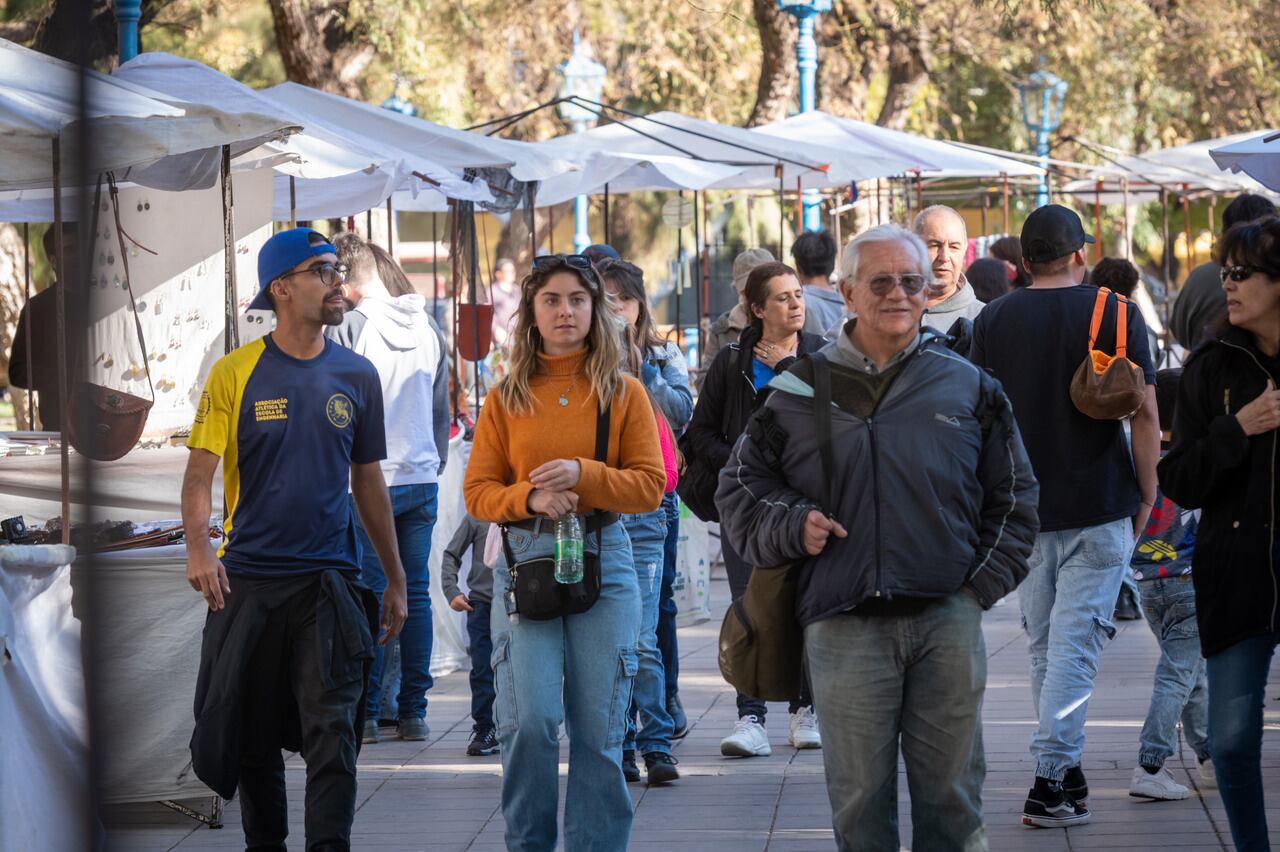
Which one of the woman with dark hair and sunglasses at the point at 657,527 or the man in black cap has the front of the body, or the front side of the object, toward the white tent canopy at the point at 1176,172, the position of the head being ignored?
the man in black cap

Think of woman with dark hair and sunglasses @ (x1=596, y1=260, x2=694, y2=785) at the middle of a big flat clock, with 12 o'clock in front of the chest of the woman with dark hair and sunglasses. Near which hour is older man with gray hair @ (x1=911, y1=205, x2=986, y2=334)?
The older man with gray hair is roughly at 8 o'clock from the woman with dark hair and sunglasses.

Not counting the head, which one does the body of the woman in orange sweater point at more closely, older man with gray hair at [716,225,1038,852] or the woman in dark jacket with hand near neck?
the older man with gray hair

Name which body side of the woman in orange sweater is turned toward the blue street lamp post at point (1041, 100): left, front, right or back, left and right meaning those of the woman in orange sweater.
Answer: back

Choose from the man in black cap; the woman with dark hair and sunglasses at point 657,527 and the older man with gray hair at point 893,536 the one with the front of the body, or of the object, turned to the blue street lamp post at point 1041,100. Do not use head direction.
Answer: the man in black cap

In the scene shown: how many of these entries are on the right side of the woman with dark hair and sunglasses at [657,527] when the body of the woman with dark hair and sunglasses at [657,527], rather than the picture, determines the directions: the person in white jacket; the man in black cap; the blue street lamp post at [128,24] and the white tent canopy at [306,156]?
3

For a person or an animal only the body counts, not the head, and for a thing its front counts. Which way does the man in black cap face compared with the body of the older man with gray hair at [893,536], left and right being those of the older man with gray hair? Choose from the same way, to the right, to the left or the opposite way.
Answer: the opposite way

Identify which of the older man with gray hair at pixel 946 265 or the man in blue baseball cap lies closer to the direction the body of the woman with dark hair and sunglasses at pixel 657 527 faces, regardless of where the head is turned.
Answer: the man in blue baseball cap

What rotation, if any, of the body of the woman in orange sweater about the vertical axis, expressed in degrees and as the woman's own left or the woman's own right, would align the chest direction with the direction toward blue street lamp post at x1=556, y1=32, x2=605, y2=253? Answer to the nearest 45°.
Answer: approximately 180°

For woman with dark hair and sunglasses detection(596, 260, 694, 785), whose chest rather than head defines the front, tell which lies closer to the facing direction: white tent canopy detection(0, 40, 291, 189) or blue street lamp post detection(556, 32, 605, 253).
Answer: the white tent canopy

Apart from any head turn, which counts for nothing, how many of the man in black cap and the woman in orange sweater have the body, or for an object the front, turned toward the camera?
1

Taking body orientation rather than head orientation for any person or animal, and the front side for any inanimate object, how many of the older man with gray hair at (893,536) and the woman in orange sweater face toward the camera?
2

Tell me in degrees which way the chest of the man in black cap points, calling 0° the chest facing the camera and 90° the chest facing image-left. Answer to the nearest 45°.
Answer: approximately 180°

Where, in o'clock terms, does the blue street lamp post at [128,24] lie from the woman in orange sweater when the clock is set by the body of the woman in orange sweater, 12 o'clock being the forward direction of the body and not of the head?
The blue street lamp post is roughly at 5 o'clock from the woman in orange sweater.

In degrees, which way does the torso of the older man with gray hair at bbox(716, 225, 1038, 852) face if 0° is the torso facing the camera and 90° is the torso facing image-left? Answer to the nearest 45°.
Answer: approximately 0°

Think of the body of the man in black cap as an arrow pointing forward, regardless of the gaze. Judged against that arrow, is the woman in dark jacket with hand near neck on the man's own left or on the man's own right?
on the man's own left

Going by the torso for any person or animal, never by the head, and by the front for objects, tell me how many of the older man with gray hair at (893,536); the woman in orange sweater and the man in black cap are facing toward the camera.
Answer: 2
